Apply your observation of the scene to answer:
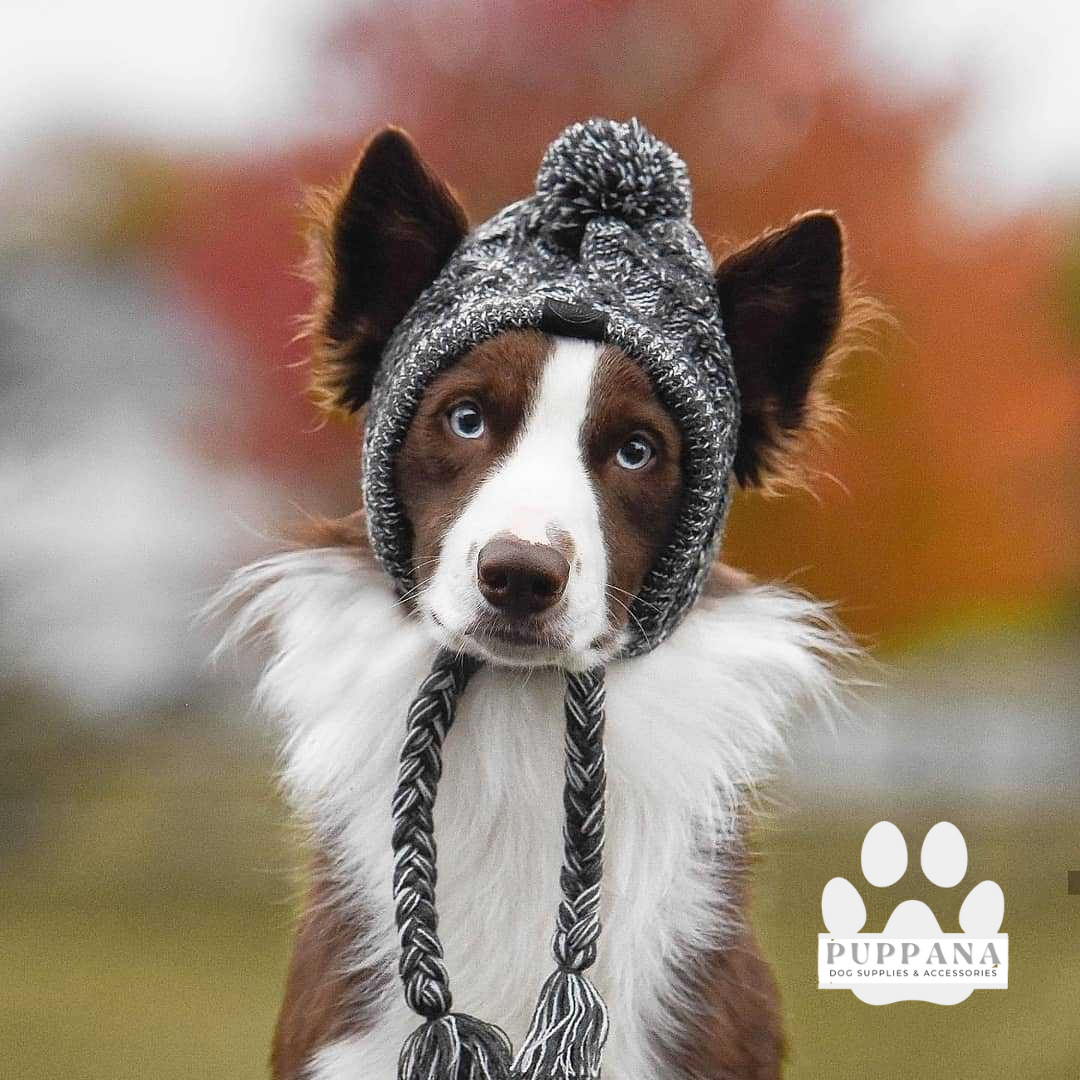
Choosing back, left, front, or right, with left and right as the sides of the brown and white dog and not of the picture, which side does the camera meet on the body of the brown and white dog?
front
